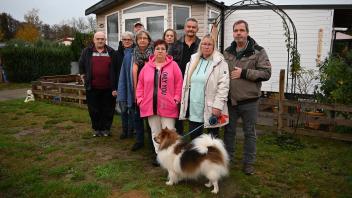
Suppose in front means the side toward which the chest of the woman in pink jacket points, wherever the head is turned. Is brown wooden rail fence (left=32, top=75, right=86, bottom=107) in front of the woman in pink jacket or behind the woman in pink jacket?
behind

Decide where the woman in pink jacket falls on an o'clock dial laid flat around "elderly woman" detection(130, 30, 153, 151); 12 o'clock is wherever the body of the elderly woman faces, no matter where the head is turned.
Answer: The woman in pink jacket is roughly at 11 o'clock from the elderly woman.

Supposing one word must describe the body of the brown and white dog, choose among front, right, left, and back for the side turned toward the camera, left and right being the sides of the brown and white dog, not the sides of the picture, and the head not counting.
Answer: left
